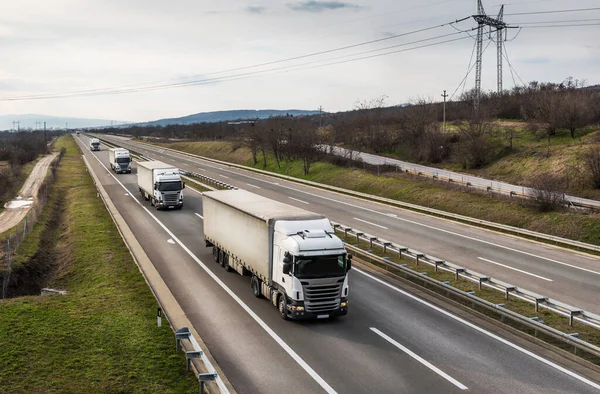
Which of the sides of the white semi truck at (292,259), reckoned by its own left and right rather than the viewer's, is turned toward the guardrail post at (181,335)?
right

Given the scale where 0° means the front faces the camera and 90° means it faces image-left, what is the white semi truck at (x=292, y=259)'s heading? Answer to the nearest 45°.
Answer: approximately 315°

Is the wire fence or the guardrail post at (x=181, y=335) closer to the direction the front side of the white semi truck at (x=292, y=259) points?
the guardrail post

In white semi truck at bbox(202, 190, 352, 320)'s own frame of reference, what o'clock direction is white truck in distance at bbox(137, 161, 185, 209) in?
The white truck in distance is roughly at 7 o'clock from the white semi truck.

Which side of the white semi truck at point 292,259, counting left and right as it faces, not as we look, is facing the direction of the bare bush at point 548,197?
left

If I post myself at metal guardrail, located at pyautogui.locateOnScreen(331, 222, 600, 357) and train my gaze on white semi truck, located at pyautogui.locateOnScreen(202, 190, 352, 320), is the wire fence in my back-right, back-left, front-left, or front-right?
front-right

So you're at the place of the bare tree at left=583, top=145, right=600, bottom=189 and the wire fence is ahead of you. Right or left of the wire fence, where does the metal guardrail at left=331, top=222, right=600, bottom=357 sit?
left

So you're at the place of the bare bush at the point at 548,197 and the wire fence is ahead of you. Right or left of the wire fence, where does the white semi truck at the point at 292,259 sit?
left

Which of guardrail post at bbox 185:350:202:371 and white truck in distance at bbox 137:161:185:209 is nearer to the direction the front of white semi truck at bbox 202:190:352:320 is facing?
the guardrail post

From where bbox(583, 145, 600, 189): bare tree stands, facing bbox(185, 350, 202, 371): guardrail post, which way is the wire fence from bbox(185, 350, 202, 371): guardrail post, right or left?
right

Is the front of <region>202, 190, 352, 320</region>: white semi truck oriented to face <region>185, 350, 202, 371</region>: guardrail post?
no

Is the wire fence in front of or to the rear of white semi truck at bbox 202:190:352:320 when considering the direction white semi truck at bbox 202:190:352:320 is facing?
to the rear

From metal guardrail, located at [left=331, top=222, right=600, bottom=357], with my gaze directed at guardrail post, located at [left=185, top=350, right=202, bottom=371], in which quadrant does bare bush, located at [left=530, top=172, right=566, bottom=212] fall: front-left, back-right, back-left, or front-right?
back-right

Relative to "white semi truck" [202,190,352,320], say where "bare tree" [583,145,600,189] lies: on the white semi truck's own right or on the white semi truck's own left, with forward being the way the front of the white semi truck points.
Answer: on the white semi truck's own left

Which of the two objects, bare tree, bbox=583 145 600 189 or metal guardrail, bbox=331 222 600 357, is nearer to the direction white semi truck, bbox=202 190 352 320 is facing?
the metal guardrail
